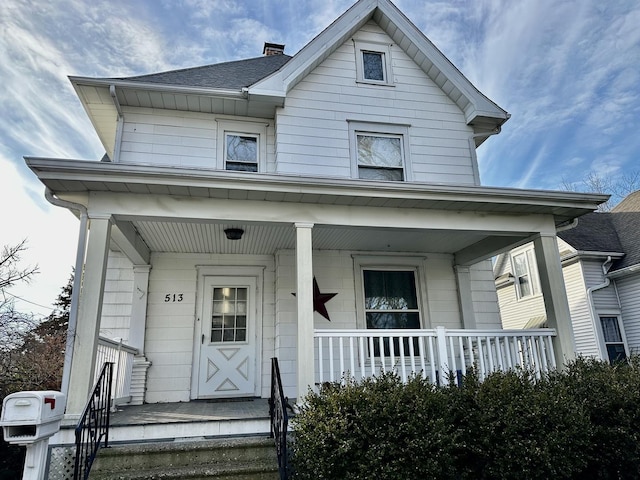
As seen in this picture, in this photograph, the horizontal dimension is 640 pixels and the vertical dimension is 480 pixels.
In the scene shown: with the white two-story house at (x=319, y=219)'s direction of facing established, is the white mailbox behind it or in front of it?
in front

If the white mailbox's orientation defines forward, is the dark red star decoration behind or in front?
behind

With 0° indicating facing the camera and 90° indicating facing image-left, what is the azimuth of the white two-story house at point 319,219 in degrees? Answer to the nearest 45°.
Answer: approximately 0°

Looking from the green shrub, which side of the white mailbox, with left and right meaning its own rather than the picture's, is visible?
left

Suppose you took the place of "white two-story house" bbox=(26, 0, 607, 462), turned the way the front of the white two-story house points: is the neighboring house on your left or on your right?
on your left

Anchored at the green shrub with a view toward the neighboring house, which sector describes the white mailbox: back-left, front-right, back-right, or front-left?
back-left

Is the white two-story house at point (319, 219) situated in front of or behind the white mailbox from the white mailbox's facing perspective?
behind

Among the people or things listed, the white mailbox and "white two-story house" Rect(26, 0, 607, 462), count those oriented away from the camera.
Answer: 0
